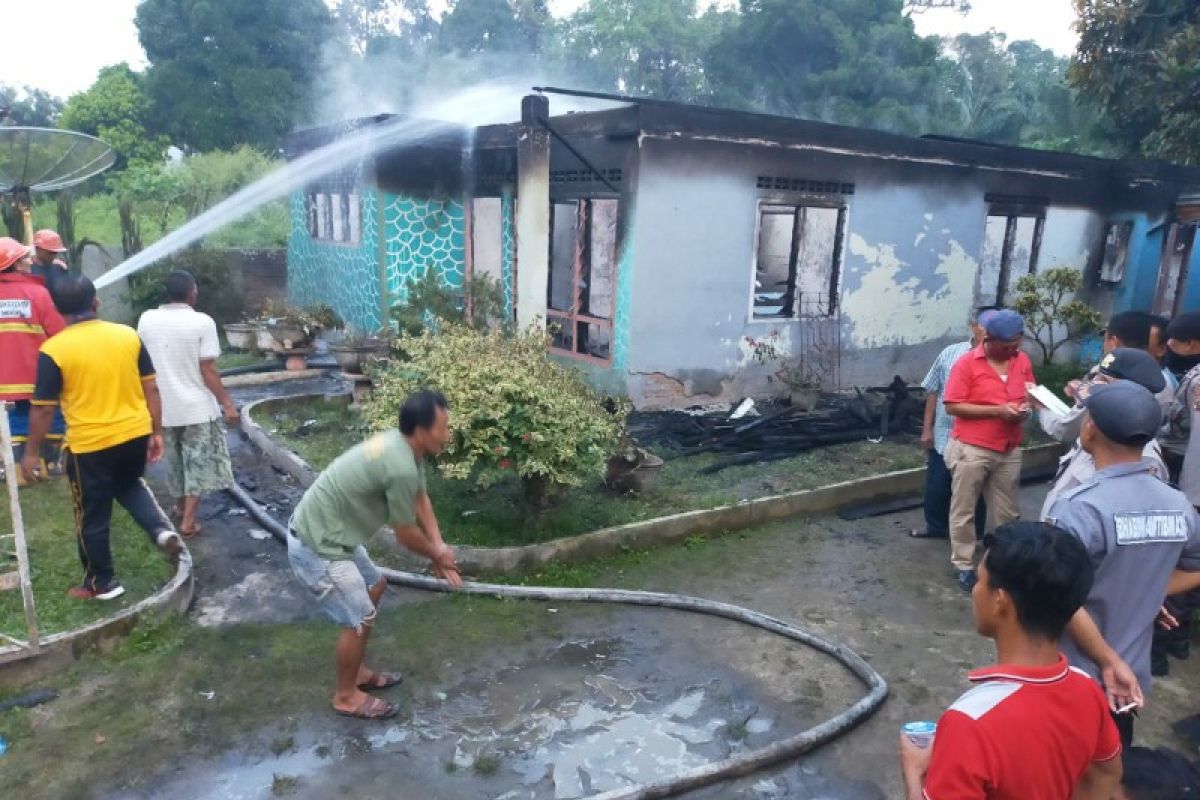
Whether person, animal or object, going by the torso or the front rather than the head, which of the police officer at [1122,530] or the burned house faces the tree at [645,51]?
the police officer

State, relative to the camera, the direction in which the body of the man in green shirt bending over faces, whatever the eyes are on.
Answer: to the viewer's right

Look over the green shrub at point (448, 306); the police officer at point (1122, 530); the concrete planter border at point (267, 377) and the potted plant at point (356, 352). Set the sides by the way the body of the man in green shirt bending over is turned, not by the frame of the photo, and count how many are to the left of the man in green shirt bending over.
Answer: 3

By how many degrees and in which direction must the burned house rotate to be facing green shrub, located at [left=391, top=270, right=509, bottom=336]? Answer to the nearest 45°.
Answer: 0° — it already faces it

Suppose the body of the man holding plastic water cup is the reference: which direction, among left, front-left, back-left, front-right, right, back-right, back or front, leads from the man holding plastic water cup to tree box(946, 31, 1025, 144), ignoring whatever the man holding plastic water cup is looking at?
front-right

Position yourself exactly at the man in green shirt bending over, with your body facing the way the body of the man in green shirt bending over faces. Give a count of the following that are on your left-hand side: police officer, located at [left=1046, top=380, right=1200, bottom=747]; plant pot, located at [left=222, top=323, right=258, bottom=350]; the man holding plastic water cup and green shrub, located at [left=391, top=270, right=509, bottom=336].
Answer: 2

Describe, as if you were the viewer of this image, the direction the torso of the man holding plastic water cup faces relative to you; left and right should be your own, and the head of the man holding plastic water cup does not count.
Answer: facing away from the viewer and to the left of the viewer

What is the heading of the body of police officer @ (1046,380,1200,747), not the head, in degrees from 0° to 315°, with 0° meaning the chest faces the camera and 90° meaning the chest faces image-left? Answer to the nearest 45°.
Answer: approximately 135°

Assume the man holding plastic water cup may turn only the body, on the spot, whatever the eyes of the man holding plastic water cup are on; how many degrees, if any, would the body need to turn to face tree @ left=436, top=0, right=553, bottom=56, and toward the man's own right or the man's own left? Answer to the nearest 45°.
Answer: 0° — they already face it

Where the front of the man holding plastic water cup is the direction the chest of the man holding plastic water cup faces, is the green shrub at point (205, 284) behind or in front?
in front

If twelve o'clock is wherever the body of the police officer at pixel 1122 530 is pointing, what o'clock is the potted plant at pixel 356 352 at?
The potted plant is roughly at 11 o'clock from the police officer.

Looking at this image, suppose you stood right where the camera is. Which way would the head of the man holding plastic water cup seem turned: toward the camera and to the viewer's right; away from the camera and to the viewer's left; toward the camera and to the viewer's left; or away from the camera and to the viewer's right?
away from the camera and to the viewer's left

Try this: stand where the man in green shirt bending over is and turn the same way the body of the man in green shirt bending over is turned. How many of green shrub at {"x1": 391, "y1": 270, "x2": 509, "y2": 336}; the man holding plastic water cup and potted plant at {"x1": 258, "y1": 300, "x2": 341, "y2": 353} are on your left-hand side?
2
